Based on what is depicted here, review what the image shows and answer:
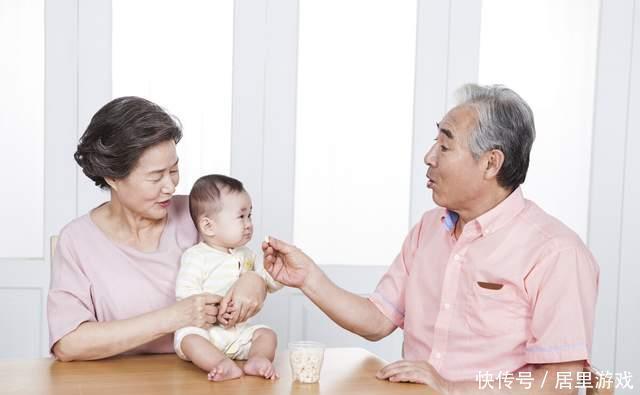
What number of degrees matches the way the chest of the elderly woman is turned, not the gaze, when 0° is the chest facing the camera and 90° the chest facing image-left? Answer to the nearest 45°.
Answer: approximately 315°

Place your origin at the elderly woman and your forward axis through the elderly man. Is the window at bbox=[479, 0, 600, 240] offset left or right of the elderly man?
left

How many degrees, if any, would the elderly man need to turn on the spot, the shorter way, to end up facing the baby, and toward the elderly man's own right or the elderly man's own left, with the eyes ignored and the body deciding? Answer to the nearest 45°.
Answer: approximately 45° to the elderly man's own right

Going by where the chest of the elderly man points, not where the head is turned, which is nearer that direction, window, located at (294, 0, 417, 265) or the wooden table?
the wooden table

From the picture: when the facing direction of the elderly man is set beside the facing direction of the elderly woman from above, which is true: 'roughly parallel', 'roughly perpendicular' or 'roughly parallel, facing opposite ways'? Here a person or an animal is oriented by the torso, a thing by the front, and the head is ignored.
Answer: roughly perpendicular

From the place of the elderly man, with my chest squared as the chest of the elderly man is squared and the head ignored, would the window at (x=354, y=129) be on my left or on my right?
on my right

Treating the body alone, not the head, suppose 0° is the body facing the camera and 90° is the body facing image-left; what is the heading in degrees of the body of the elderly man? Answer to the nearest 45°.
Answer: approximately 45°

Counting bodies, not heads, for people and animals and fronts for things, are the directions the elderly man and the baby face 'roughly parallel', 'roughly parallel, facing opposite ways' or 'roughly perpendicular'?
roughly perpendicular

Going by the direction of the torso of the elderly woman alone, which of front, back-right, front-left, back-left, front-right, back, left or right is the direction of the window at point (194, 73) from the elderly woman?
back-left

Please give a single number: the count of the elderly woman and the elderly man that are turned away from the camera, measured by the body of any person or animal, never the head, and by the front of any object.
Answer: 0

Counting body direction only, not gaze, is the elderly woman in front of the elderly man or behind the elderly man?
in front

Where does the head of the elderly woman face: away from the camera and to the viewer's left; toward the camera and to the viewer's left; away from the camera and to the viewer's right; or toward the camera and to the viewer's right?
toward the camera and to the viewer's right

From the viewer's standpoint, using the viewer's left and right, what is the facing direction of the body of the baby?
facing the viewer and to the right of the viewer

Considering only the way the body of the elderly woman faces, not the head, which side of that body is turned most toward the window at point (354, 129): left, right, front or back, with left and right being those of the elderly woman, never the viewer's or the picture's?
left

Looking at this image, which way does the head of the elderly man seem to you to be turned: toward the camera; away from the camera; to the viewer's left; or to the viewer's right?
to the viewer's left

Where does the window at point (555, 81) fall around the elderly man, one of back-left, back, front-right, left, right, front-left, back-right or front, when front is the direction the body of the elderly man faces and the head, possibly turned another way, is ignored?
back-right
